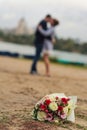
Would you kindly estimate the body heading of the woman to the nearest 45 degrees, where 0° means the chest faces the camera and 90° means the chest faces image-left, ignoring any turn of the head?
approximately 90°

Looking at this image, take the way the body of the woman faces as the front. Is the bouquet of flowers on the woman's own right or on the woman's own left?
on the woman's own left
